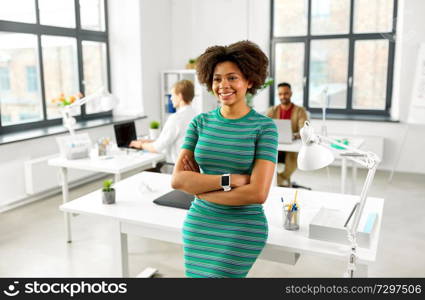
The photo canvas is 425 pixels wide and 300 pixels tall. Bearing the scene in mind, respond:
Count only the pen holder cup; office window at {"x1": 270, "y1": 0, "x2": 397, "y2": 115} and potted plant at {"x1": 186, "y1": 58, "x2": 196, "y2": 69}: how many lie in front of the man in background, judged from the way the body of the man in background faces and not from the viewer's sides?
1

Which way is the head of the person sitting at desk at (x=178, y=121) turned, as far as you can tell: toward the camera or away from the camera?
away from the camera

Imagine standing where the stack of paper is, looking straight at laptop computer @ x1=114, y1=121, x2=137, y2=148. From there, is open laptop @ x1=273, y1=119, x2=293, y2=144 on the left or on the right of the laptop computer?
right

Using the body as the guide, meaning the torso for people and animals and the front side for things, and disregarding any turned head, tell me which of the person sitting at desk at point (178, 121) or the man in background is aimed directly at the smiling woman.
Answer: the man in background

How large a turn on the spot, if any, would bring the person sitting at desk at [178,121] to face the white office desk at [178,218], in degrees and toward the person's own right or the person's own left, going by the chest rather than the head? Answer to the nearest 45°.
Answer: approximately 90° to the person's own left

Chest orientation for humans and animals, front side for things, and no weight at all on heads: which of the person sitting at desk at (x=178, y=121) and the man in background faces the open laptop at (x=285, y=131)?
the man in background

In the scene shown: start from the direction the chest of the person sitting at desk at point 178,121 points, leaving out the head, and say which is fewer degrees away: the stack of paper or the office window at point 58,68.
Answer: the office window

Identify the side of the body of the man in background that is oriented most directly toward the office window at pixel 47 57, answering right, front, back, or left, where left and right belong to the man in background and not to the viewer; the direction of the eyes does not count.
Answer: right

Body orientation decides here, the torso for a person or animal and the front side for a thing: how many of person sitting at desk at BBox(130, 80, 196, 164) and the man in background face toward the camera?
1

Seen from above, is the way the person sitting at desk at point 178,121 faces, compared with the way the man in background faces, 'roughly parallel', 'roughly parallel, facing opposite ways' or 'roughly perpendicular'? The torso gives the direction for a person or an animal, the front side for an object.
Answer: roughly perpendicular

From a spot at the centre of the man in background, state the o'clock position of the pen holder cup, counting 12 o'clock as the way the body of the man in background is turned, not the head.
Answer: The pen holder cup is roughly at 12 o'clock from the man in background.

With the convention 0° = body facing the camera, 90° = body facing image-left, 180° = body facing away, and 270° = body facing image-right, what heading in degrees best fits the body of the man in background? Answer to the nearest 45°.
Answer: approximately 0°

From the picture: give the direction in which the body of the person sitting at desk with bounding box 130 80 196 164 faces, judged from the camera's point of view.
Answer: to the viewer's left

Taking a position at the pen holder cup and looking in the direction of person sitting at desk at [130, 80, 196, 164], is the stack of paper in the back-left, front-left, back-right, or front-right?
back-right
